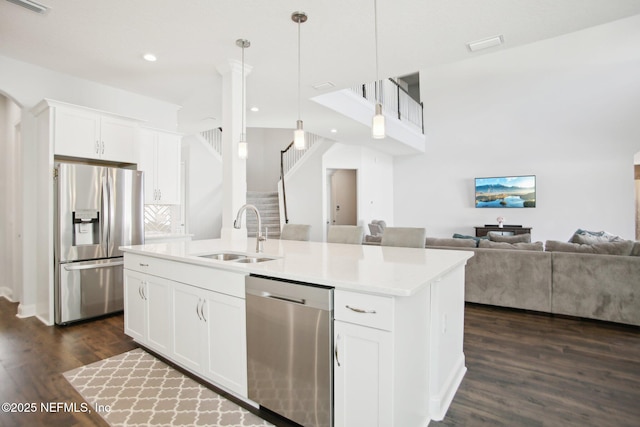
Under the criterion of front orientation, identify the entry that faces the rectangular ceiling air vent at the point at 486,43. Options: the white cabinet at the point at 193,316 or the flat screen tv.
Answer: the flat screen tv

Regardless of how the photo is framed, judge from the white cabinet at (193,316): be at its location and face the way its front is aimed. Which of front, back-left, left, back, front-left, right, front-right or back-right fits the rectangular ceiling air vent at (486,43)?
back-left

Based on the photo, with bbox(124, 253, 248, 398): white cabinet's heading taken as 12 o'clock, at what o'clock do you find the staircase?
The staircase is roughly at 5 o'clock from the white cabinet.

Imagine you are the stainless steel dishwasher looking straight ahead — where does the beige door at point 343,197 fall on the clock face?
The beige door is roughly at 5 o'clock from the stainless steel dishwasher.

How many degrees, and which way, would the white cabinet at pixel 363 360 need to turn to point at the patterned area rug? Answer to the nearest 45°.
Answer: approximately 45° to its right

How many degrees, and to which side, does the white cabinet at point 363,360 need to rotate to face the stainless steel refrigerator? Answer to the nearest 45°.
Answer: approximately 90° to its right

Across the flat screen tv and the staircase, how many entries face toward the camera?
2

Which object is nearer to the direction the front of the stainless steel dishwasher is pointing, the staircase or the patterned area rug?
the patterned area rug

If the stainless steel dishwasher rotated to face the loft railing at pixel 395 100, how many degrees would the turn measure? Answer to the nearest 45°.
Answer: approximately 180°

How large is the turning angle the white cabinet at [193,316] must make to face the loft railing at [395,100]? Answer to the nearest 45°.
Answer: approximately 180°

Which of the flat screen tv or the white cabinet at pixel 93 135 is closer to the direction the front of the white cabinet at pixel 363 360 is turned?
the white cabinet
